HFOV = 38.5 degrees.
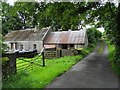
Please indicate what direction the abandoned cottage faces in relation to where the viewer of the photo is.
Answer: facing the viewer
